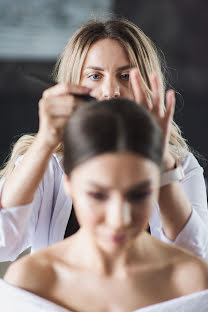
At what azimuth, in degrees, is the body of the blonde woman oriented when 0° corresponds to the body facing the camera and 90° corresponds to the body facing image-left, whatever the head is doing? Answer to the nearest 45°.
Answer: approximately 0°
